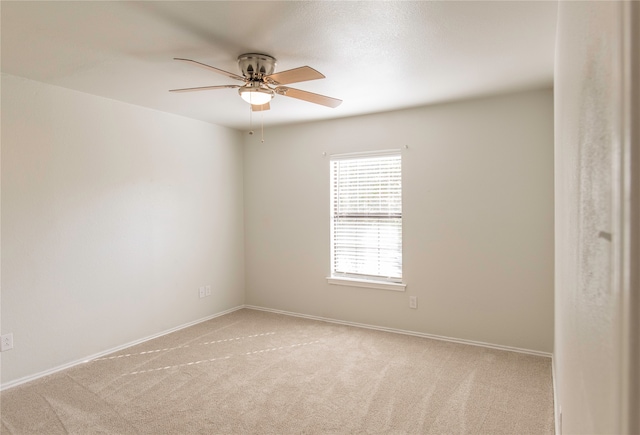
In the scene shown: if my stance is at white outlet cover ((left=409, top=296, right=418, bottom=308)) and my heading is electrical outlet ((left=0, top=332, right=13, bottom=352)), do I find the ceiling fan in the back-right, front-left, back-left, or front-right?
front-left

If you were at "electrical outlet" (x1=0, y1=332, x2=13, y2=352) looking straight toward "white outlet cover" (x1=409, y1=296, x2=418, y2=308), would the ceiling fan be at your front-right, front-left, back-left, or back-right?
front-right

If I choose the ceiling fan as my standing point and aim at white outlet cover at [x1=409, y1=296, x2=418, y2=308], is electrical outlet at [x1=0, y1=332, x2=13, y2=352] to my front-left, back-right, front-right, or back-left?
back-left

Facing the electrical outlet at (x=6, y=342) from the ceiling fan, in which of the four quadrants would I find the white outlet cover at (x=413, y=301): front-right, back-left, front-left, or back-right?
back-right

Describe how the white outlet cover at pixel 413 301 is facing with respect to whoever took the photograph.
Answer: facing the viewer

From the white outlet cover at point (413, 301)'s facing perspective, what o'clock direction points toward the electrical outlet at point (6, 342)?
The electrical outlet is roughly at 2 o'clock from the white outlet cover.

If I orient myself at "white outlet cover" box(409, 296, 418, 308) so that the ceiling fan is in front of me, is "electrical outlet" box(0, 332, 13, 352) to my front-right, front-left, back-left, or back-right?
front-right

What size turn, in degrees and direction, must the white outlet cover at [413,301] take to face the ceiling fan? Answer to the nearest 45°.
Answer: approximately 45° to its right
